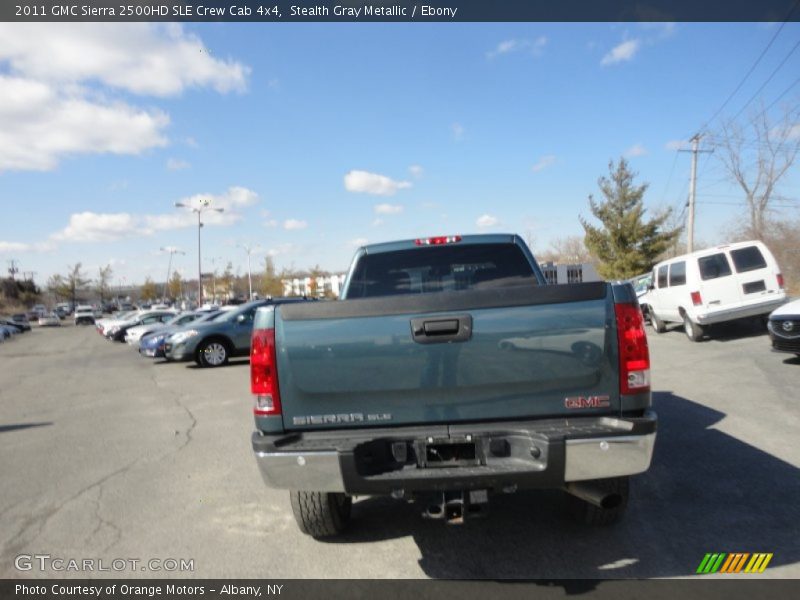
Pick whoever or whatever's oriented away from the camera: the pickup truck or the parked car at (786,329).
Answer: the pickup truck

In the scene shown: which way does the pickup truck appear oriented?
away from the camera

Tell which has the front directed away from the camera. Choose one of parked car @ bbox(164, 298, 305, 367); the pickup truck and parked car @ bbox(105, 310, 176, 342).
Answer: the pickup truck

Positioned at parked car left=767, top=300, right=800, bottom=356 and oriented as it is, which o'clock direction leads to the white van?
The white van is roughly at 4 o'clock from the parked car.

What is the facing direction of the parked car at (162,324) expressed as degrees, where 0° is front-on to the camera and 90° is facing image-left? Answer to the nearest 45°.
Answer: approximately 45°

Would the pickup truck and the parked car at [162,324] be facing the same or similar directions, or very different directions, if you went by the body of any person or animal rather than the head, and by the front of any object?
very different directions

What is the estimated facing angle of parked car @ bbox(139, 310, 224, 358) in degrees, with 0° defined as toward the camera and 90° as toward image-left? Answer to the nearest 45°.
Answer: approximately 45°

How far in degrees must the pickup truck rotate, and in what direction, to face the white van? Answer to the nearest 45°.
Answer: approximately 45° to its right

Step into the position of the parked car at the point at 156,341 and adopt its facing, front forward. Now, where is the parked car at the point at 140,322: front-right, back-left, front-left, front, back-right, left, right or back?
back-right

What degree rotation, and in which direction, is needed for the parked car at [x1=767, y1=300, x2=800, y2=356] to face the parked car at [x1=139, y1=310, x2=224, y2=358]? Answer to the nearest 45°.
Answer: approximately 45° to its right
